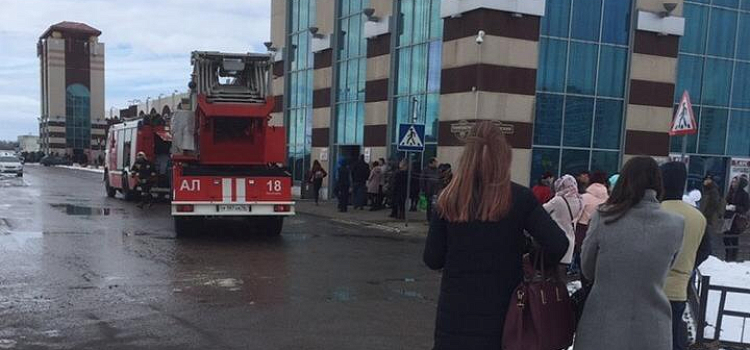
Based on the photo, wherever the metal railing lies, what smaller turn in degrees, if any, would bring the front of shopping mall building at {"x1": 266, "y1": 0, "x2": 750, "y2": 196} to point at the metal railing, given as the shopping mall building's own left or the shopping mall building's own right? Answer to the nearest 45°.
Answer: approximately 45° to the shopping mall building's own left

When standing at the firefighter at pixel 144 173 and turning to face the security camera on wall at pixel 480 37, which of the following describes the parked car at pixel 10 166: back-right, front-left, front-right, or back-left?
back-left

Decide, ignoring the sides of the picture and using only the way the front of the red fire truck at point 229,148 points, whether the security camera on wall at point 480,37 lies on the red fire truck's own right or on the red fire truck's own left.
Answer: on the red fire truck's own right

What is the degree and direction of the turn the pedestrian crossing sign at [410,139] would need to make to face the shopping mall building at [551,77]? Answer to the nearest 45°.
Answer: approximately 135° to its left

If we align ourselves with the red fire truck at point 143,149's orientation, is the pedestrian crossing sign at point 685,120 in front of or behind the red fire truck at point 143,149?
behind

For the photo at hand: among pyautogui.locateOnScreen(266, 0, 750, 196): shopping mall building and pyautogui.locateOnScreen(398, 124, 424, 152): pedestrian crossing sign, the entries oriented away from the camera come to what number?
0

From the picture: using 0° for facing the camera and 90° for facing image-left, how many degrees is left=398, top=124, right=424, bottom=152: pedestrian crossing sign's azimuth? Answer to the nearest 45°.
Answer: approximately 0°

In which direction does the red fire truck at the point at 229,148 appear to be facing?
away from the camera

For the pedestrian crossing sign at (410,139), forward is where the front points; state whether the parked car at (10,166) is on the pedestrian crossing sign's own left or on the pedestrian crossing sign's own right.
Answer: on the pedestrian crossing sign's own right

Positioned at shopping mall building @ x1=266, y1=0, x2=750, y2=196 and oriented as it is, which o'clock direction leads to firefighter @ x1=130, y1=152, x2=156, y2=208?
The firefighter is roughly at 1 o'clock from the shopping mall building.
